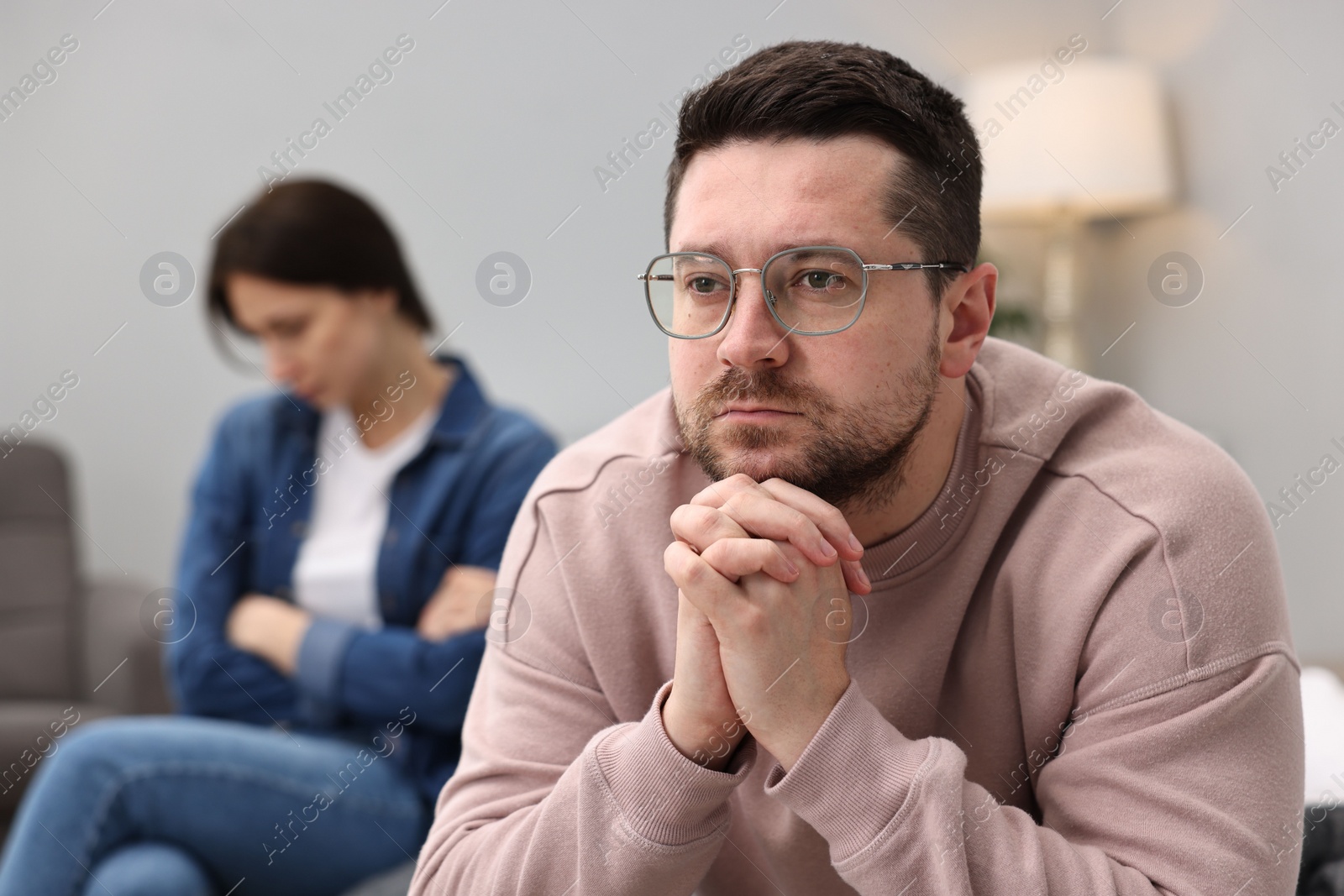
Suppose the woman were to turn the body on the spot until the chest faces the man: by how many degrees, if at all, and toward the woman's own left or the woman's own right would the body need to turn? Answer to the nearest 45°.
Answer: approximately 45° to the woman's own left

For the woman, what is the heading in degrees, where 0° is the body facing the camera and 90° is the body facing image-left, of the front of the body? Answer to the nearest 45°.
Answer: approximately 45°

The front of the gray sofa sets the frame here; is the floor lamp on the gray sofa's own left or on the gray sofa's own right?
on the gray sofa's own left

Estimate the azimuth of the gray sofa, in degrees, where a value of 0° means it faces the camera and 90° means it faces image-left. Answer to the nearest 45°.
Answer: approximately 0°

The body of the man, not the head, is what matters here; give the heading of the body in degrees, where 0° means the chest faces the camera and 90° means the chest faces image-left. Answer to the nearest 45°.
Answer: approximately 45°

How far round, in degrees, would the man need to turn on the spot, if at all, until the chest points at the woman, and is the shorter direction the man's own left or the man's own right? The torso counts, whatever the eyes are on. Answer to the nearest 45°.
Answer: approximately 90° to the man's own right
